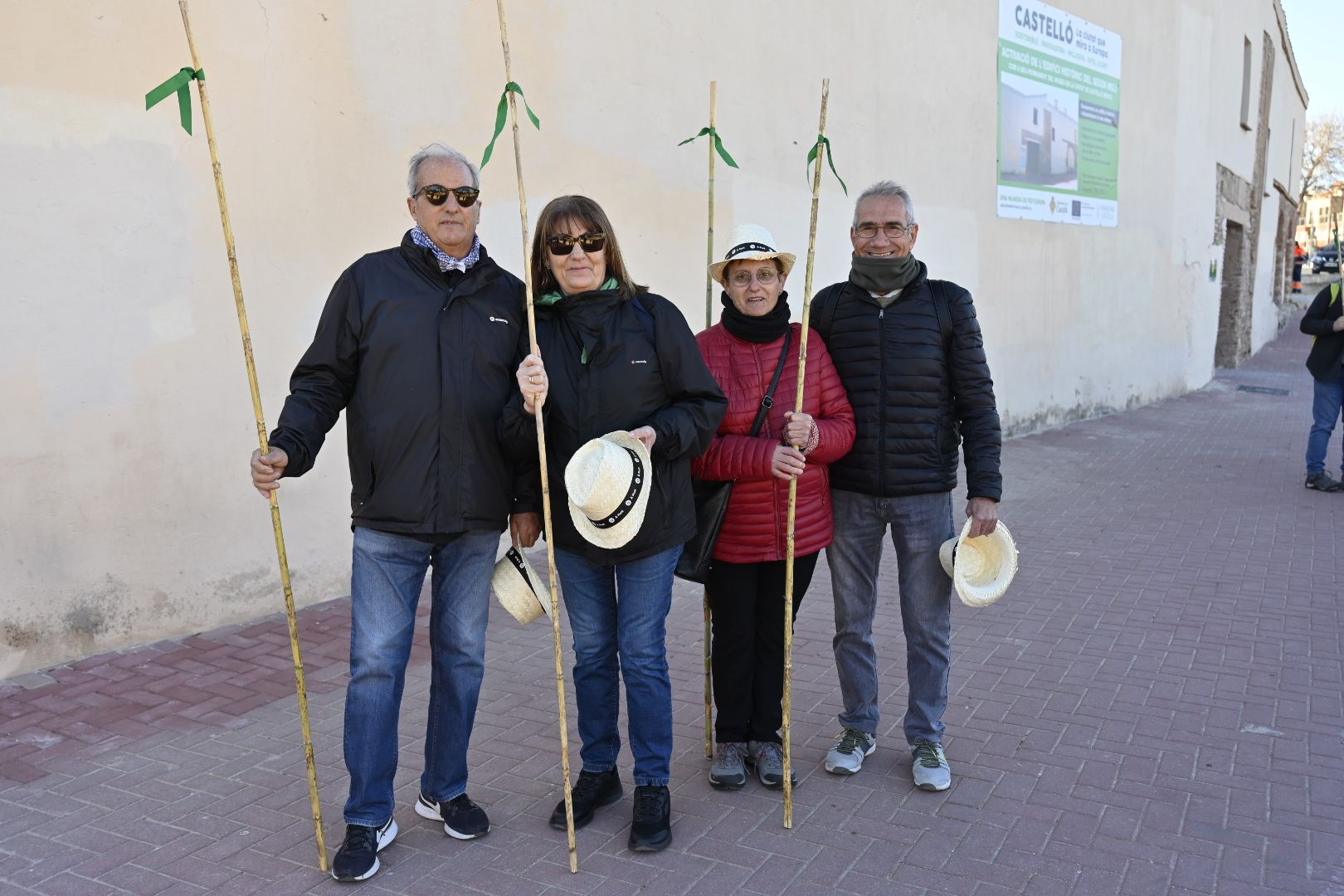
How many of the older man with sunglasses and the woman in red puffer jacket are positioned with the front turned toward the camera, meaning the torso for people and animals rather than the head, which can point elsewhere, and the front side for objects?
2

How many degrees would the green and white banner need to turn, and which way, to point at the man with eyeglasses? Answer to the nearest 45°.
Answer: approximately 45° to its right

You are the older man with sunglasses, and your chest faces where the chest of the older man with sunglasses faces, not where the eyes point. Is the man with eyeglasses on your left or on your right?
on your left

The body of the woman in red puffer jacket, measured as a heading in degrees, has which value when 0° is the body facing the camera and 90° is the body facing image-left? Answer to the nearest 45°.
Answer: approximately 0°

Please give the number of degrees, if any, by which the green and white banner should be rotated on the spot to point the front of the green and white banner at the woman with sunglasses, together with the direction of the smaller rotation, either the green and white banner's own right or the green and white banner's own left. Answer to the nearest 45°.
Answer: approximately 45° to the green and white banner's own right

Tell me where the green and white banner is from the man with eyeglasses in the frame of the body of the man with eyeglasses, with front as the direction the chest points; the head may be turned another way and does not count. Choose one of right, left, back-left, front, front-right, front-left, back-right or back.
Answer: back

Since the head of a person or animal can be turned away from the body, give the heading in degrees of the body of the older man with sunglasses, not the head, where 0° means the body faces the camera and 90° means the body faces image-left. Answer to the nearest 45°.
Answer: approximately 0°

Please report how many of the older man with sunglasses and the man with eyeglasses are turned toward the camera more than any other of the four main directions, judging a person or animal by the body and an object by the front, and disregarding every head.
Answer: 2

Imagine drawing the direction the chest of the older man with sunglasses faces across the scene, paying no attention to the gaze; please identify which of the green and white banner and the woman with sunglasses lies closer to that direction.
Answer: the woman with sunglasses

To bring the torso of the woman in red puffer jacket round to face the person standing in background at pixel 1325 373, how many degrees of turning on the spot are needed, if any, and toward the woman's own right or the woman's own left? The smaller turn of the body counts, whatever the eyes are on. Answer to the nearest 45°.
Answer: approximately 135° to the woman's own left

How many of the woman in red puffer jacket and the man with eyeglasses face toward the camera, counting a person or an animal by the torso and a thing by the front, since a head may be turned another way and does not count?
2
